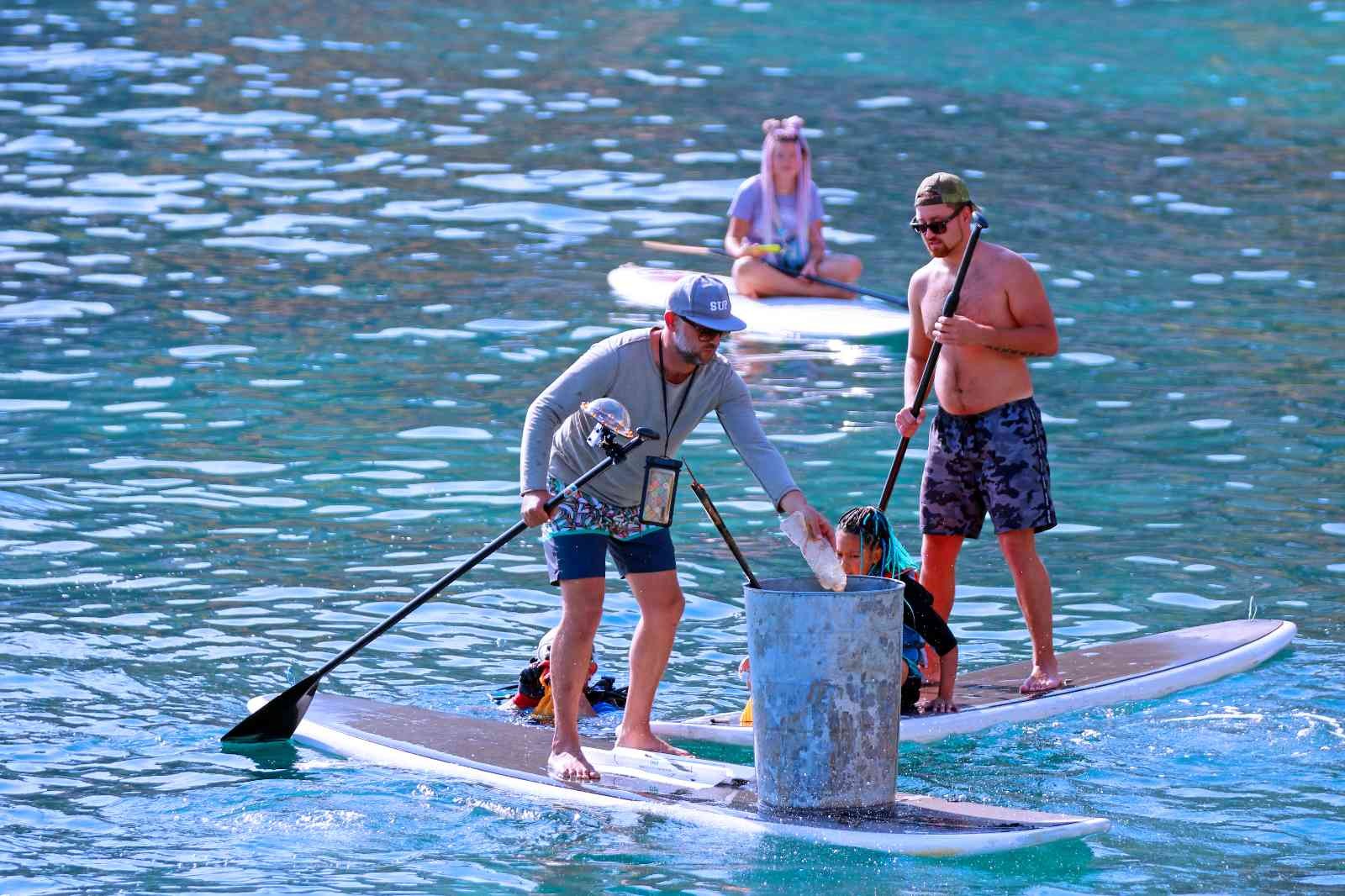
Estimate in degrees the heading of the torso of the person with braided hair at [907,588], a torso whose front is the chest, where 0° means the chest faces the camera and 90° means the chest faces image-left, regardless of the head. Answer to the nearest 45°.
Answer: approximately 45°

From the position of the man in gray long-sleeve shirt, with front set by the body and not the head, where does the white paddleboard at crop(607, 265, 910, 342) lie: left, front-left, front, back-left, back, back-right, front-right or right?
back-left

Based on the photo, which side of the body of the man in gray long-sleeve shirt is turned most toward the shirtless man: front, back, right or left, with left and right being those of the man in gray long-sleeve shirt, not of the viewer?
left

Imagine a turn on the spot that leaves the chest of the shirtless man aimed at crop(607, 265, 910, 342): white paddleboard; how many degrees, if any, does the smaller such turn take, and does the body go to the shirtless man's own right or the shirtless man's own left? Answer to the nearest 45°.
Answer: approximately 135° to the shirtless man's own right

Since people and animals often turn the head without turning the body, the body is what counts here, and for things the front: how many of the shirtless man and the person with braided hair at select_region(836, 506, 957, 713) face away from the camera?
0

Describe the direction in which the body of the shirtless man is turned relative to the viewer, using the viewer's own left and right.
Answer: facing the viewer and to the left of the viewer

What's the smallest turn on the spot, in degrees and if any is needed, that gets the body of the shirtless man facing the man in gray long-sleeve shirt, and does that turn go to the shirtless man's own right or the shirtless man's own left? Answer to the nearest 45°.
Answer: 0° — they already face them

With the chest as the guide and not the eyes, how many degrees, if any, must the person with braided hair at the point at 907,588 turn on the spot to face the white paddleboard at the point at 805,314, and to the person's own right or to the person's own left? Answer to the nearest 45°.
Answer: approximately 135° to the person's own right

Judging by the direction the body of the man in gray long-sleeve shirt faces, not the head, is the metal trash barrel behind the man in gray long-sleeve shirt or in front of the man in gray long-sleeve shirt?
in front

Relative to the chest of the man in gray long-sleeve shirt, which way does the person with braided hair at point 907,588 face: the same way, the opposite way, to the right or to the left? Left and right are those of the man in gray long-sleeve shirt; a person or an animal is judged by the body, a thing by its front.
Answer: to the right

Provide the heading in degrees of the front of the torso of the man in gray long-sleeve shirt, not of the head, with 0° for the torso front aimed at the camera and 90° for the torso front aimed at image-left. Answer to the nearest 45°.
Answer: approximately 315°

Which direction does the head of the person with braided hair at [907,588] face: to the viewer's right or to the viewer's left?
to the viewer's left

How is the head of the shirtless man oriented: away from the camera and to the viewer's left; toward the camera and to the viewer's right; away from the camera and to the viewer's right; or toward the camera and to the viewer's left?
toward the camera and to the viewer's left
